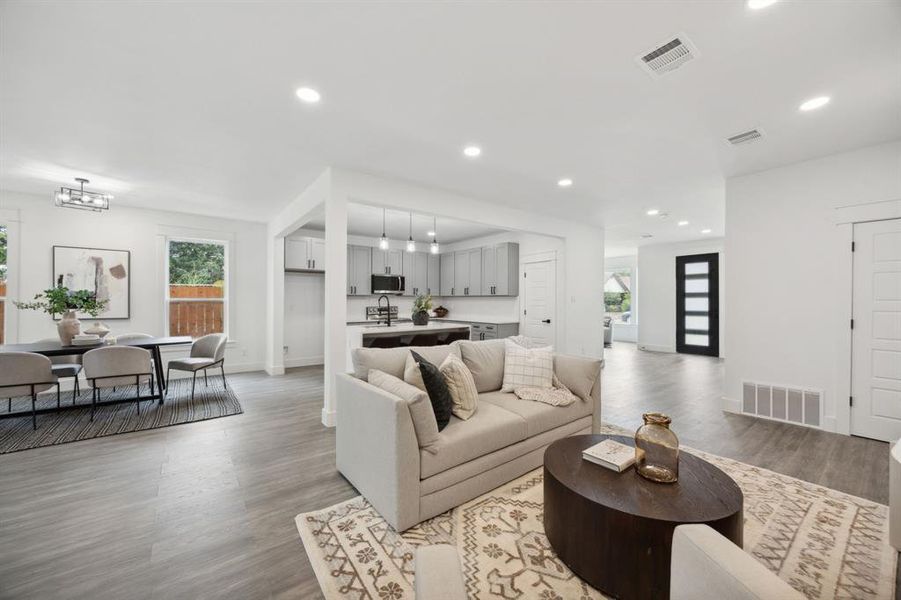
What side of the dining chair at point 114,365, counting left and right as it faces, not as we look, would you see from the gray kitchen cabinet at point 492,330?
right

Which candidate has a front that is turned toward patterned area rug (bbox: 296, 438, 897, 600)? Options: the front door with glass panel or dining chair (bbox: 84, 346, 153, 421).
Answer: the front door with glass panel

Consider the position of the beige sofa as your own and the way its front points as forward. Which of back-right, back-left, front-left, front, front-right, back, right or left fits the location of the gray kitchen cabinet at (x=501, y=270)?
back-left

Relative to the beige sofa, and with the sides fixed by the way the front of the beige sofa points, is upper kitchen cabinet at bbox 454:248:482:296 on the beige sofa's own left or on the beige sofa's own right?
on the beige sofa's own left

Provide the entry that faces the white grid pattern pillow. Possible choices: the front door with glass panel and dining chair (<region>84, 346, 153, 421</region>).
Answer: the front door with glass panel

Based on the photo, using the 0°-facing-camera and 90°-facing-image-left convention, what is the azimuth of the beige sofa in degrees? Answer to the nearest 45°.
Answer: approximately 315°

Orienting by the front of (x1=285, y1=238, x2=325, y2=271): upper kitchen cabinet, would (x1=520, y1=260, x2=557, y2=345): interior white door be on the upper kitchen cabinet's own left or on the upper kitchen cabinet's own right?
on the upper kitchen cabinet's own left

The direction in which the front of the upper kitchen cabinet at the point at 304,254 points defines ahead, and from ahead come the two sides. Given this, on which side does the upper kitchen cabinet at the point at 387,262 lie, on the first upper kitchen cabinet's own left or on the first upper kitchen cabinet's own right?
on the first upper kitchen cabinet's own left

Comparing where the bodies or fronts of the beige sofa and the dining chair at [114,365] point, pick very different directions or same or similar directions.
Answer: very different directions

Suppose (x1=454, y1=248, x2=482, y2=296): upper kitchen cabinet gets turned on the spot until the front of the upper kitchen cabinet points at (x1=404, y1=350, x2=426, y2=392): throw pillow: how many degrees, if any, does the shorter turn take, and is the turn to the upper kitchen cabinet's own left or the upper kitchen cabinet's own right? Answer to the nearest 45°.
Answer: approximately 45° to the upper kitchen cabinet's own left

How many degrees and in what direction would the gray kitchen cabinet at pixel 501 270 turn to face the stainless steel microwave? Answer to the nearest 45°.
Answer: approximately 45° to its right

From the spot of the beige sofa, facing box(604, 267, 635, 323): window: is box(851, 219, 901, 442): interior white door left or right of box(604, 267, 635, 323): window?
right
